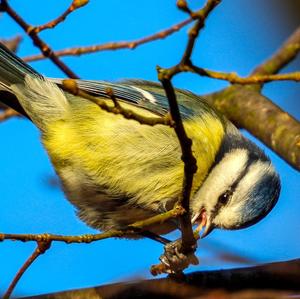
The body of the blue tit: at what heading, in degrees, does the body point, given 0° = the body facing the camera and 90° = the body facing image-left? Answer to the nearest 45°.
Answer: approximately 270°

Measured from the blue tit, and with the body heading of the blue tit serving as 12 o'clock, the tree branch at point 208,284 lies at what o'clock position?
The tree branch is roughly at 2 o'clock from the blue tit.

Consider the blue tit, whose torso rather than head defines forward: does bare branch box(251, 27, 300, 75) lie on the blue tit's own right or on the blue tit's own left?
on the blue tit's own left
